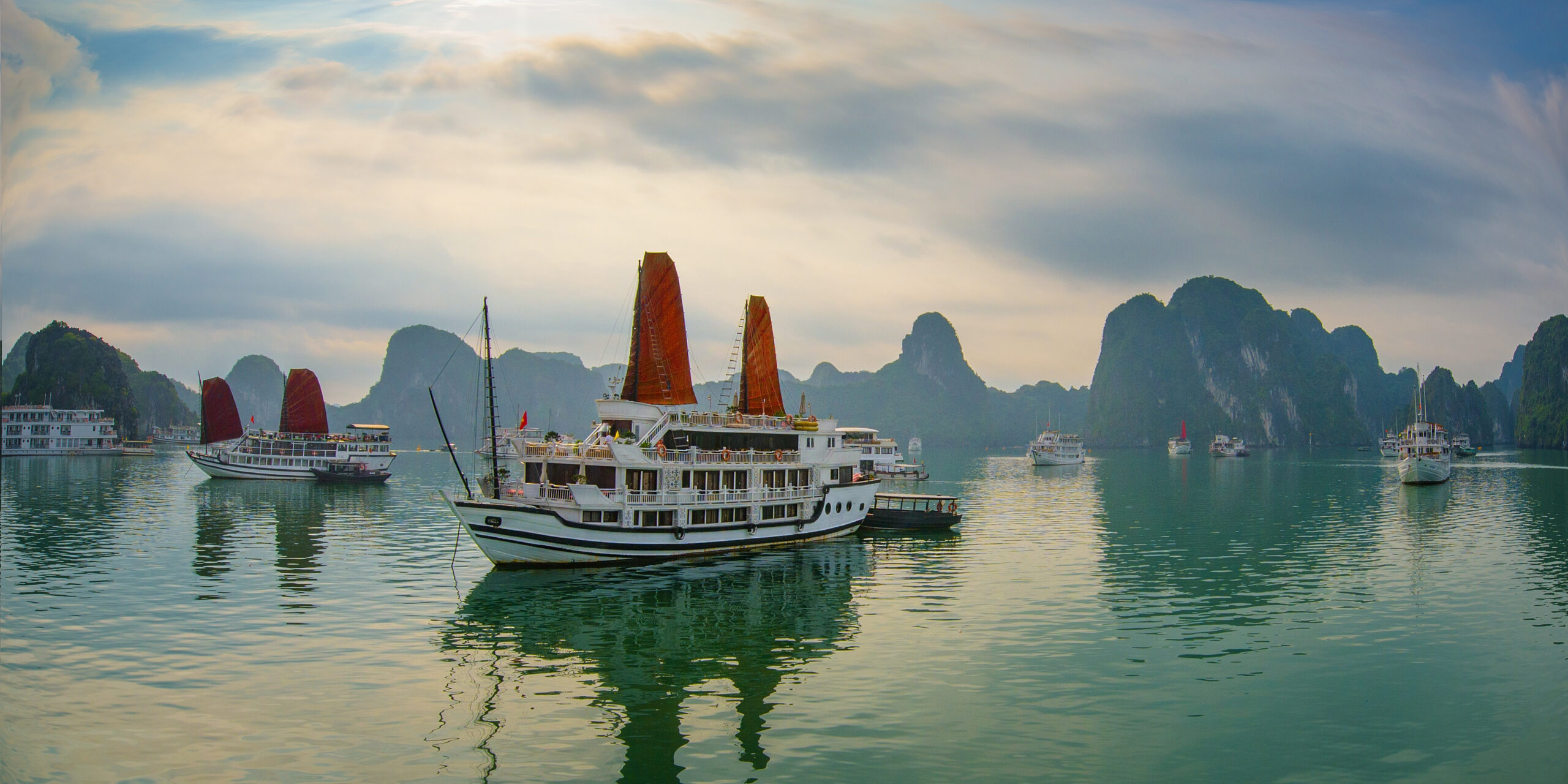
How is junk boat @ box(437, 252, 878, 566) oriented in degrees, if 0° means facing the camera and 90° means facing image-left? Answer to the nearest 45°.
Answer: approximately 45°
